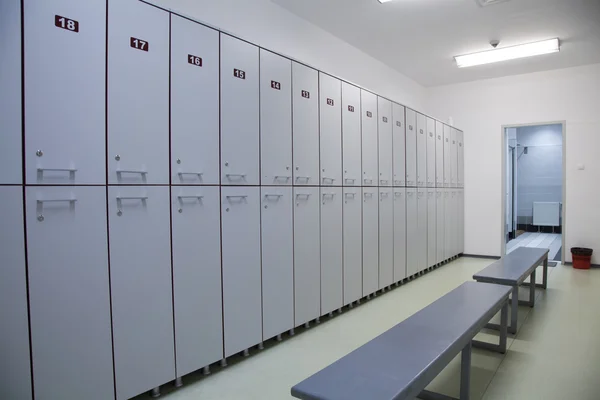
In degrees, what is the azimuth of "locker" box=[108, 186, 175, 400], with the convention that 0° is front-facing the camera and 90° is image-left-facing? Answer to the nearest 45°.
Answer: approximately 315°

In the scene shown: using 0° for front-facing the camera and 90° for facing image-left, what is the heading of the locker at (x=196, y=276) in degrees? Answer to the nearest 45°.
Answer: approximately 315°

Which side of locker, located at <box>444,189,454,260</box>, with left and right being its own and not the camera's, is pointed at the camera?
right

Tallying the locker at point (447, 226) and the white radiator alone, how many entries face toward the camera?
1

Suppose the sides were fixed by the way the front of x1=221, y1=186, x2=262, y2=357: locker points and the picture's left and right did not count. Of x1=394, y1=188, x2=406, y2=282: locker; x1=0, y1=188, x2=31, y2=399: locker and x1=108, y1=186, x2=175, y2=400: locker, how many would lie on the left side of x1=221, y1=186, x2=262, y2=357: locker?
1

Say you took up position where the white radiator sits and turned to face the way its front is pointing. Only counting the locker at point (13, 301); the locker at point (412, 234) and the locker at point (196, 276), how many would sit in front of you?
3

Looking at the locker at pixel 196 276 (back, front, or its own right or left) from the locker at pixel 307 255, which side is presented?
left
